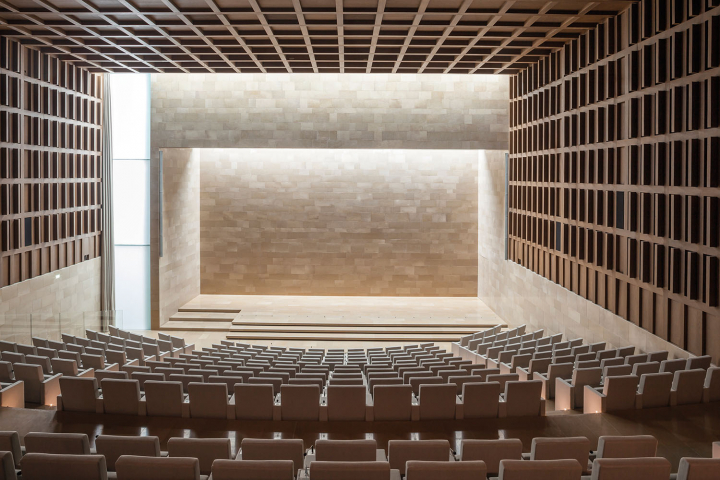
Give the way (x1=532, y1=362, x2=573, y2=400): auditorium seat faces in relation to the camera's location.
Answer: facing away from the viewer and to the left of the viewer

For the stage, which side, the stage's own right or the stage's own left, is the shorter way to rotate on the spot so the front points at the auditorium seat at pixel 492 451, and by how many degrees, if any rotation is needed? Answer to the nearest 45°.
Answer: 0° — it already faces it

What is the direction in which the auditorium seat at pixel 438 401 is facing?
away from the camera

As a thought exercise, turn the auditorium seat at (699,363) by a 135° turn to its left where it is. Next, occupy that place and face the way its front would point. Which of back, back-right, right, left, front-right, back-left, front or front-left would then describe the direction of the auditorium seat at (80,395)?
front-right

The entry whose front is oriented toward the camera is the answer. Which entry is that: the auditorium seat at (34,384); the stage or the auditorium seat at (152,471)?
the stage

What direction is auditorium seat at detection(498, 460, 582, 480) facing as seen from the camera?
away from the camera

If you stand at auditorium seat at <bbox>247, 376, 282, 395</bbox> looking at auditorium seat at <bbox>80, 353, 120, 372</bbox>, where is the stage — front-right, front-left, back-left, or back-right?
front-right

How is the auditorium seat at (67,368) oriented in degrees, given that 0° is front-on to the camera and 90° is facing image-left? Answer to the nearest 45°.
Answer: approximately 225°

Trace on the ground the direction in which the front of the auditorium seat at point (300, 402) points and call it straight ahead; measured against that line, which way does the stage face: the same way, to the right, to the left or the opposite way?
the opposite way

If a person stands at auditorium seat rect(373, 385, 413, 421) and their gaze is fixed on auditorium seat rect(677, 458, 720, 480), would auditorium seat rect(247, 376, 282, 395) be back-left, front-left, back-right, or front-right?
back-right

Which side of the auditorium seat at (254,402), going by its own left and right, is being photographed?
back

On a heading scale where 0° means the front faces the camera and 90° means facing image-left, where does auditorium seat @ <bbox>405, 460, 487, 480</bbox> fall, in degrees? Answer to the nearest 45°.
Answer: approximately 180°

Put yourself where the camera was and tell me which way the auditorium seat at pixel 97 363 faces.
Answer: facing away from the viewer and to the right of the viewer

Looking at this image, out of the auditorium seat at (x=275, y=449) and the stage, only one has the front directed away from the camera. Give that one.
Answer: the auditorium seat

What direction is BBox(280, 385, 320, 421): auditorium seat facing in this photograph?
away from the camera

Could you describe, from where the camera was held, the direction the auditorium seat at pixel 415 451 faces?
facing away from the viewer

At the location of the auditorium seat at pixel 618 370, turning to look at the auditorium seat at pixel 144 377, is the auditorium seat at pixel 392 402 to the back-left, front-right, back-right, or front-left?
front-left
